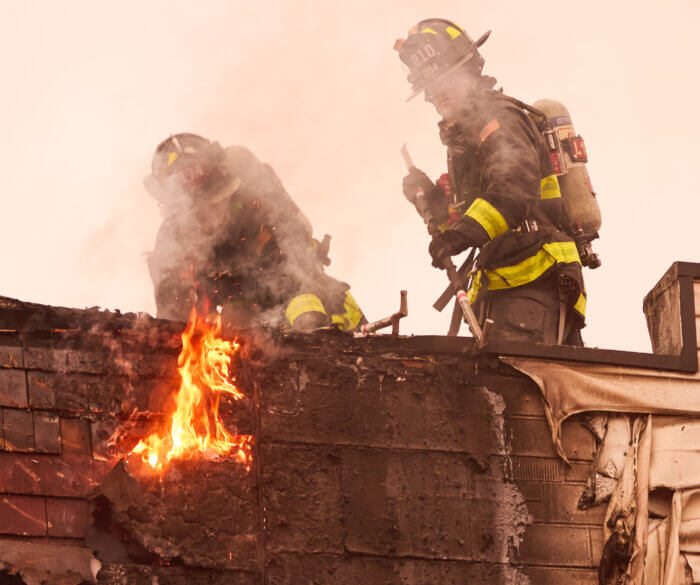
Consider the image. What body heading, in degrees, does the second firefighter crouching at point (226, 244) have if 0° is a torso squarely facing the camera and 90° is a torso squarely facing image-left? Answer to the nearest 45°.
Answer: approximately 45°

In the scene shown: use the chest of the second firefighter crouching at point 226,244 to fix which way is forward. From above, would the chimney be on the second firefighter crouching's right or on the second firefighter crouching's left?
on the second firefighter crouching's left

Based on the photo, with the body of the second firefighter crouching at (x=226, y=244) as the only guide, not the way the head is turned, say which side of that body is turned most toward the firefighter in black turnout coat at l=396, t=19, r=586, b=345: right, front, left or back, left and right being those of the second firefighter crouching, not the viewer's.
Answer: left
